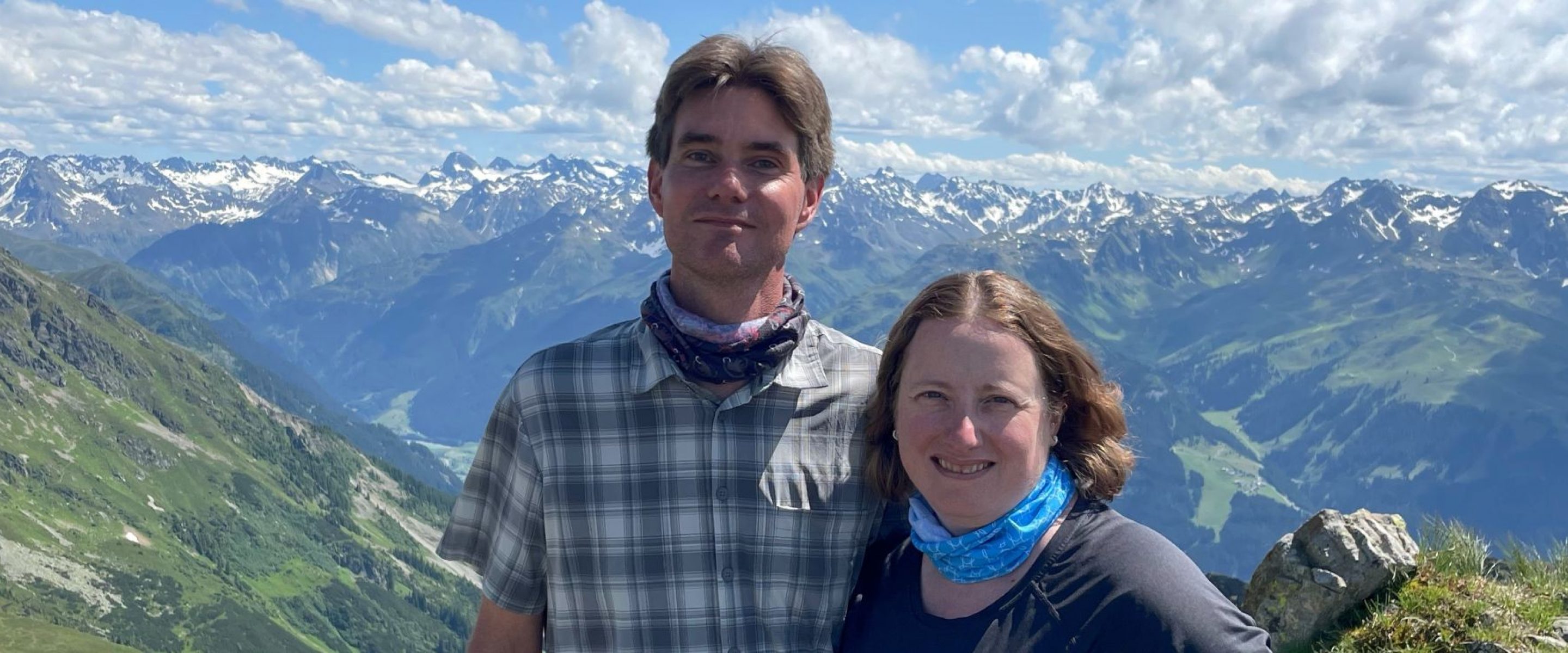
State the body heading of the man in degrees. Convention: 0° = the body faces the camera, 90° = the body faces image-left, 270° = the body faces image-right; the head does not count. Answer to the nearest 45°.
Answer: approximately 0°

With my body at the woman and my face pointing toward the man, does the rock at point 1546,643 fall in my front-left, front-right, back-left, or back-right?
back-right

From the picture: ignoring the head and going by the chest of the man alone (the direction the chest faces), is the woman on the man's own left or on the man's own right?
on the man's own left

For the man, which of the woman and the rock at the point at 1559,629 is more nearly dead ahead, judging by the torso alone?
the woman

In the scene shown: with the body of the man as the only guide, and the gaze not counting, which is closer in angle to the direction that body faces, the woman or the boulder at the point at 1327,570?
the woman

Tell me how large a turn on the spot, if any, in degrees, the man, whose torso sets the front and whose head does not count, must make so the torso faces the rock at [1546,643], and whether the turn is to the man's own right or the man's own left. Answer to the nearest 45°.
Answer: approximately 90° to the man's own left

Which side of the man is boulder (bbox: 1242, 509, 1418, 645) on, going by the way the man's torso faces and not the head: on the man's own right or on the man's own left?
on the man's own left

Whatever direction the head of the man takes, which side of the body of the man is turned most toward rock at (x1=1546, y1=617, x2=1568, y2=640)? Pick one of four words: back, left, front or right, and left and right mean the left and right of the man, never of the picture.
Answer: left
